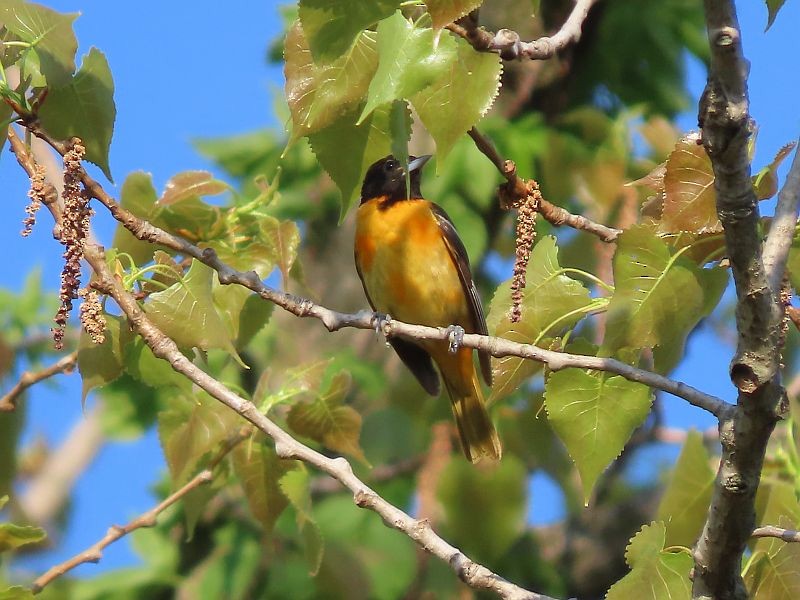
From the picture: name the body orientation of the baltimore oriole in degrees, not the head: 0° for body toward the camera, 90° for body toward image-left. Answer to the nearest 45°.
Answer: approximately 45°

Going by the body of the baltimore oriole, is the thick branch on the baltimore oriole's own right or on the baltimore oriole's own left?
on the baltimore oriole's own left
